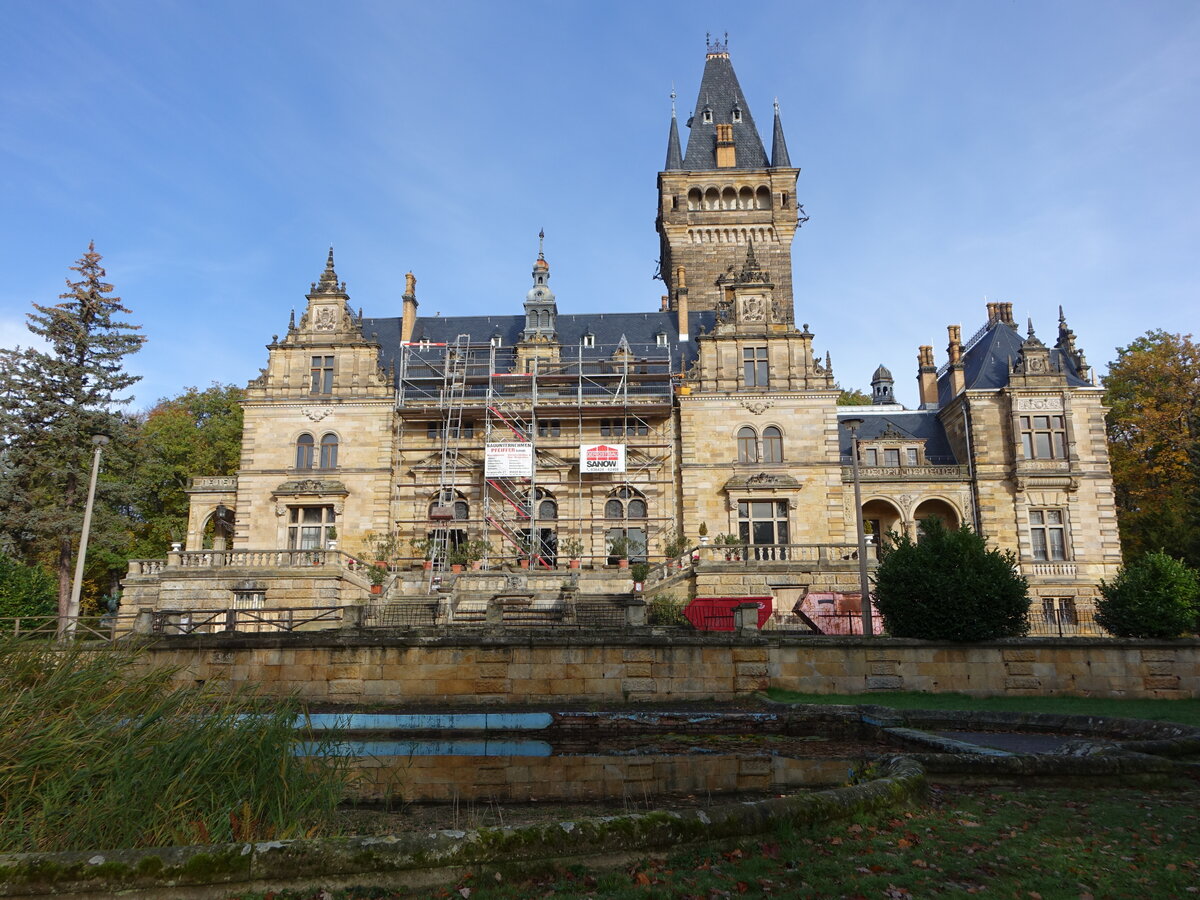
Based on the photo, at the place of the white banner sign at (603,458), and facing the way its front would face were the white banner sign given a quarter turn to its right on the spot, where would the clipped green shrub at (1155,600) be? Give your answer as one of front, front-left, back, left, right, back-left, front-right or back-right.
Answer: back-left

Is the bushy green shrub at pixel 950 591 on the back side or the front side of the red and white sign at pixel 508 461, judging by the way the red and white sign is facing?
on the front side

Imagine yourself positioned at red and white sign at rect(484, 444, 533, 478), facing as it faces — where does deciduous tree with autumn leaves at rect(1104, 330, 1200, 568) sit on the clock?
The deciduous tree with autumn leaves is roughly at 9 o'clock from the red and white sign.

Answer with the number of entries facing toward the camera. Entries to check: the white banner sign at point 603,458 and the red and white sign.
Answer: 2

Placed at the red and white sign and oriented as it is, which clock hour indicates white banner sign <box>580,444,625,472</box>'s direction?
The white banner sign is roughly at 9 o'clock from the red and white sign.

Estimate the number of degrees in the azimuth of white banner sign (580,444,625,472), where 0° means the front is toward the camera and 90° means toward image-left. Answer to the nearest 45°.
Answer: approximately 0°

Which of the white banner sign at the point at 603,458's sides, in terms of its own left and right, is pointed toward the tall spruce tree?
right

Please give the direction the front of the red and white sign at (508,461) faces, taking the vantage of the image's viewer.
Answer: facing the viewer

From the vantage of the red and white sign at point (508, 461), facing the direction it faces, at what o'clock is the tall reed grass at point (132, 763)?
The tall reed grass is roughly at 12 o'clock from the red and white sign.

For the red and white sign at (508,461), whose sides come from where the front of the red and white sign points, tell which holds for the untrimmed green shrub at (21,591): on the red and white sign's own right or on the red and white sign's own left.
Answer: on the red and white sign's own right

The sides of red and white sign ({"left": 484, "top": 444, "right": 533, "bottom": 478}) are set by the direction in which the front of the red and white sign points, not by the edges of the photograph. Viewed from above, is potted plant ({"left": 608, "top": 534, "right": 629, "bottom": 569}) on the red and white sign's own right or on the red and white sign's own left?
on the red and white sign's own left

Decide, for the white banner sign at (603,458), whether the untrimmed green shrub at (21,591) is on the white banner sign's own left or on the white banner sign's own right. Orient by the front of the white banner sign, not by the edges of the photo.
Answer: on the white banner sign's own right

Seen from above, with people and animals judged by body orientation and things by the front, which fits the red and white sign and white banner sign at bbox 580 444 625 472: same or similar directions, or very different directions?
same or similar directions

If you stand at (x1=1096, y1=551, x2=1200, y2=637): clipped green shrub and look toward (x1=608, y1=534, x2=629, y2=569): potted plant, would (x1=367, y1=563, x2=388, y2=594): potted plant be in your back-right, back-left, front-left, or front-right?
front-left

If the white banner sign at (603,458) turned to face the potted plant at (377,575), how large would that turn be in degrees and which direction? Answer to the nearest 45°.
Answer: approximately 45° to its right

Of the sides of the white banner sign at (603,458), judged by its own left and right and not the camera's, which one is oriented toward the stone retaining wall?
front

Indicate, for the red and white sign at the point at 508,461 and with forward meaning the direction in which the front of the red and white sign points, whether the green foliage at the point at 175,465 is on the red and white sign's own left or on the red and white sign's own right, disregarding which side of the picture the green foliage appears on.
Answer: on the red and white sign's own right
